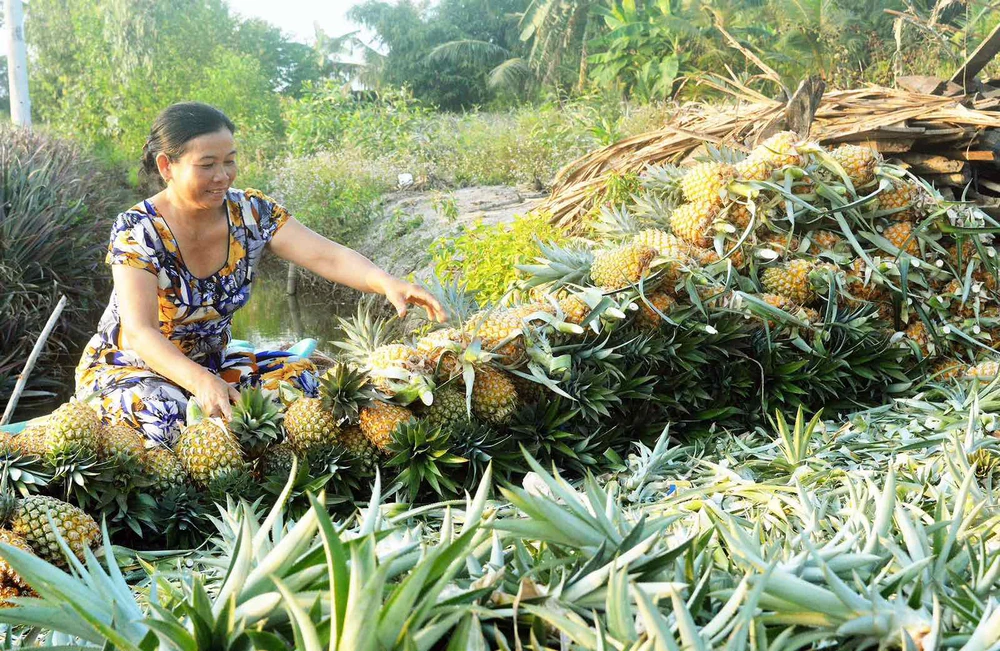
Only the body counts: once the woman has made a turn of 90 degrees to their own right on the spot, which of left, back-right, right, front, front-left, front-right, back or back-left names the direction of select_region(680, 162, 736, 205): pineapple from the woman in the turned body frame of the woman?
back-left

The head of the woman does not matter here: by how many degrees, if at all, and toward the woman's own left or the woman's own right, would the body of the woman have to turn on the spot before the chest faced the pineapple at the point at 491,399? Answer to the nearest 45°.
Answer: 0° — they already face it

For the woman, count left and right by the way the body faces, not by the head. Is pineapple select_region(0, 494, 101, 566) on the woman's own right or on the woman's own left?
on the woman's own right

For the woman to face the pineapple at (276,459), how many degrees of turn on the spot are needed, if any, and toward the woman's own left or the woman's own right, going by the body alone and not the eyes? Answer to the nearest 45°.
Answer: approximately 45° to the woman's own right

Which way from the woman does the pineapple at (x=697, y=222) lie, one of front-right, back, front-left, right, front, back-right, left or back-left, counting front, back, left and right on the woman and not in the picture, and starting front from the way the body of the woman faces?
front-left

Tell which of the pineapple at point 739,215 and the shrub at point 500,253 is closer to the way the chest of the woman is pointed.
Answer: the pineapple

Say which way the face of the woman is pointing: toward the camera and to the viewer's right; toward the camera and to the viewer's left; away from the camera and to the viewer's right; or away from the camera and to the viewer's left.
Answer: toward the camera and to the viewer's right

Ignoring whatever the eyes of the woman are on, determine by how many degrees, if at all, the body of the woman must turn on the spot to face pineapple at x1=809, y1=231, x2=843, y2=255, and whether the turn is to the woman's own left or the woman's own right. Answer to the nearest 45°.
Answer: approximately 45° to the woman's own left

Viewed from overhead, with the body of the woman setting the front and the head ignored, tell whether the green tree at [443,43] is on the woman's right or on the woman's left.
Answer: on the woman's left

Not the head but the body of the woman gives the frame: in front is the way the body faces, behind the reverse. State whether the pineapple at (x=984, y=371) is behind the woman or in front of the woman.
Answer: in front

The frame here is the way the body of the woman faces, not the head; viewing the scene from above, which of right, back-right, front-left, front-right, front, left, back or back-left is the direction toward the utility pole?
back-left

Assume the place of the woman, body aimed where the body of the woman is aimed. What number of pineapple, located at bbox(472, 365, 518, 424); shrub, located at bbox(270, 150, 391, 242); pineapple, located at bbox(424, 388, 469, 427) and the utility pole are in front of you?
2

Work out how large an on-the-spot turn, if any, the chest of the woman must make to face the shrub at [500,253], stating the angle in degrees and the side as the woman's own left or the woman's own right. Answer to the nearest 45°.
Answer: approximately 90° to the woman's own left

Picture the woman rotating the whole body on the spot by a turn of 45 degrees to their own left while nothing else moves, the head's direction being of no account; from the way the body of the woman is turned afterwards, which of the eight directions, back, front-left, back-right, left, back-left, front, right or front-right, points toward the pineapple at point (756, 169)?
front

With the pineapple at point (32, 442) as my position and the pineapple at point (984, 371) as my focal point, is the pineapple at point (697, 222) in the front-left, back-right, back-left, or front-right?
front-left

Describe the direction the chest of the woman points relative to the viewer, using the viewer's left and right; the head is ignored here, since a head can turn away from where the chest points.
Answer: facing the viewer and to the right of the viewer

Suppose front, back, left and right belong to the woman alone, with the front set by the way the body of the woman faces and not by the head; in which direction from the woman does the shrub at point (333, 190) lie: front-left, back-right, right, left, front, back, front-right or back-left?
back-left

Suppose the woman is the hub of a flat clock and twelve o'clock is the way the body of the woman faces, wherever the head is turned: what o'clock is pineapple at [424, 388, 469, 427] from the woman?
The pineapple is roughly at 12 o'clock from the woman.

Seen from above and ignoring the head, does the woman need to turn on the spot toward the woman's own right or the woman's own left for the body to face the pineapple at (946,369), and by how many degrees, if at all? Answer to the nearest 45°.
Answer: approximately 45° to the woman's own left
